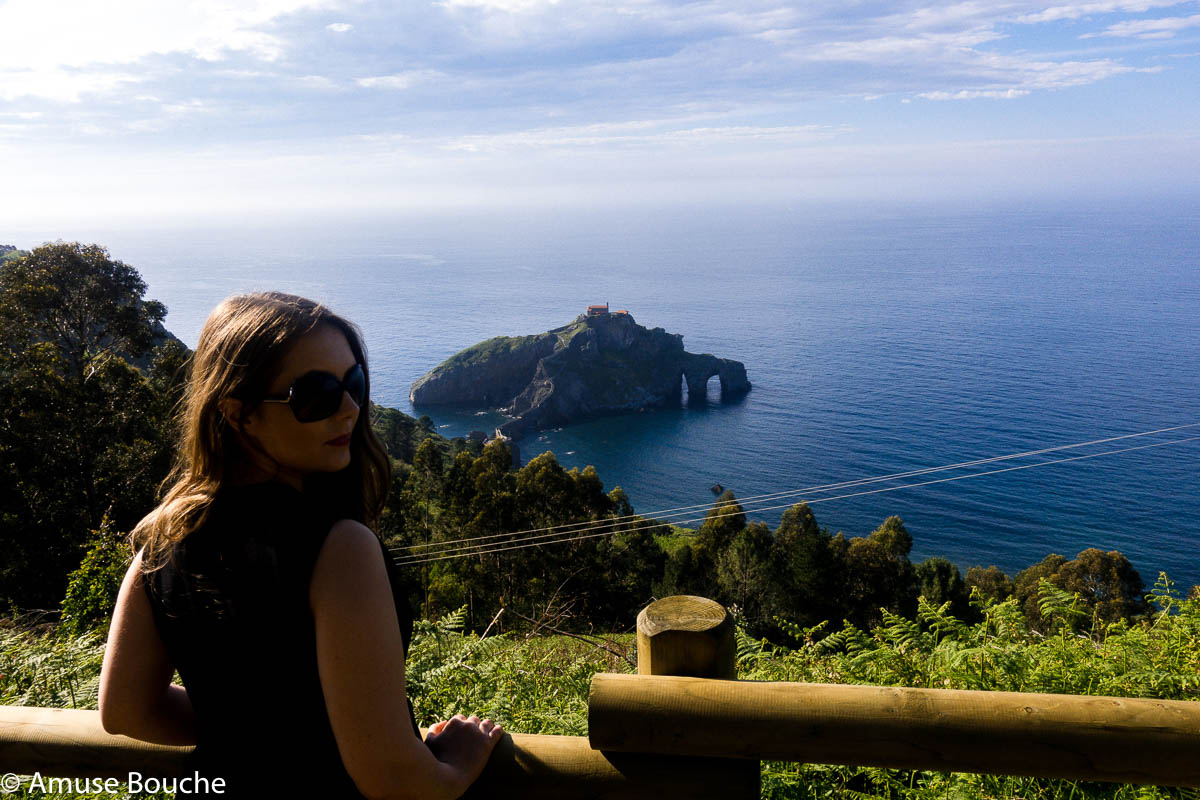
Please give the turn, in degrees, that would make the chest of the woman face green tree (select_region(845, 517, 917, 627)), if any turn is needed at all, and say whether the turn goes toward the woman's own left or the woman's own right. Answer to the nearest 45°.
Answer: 0° — they already face it

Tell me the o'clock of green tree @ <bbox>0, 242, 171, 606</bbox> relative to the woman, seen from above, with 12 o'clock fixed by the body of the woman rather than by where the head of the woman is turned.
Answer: The green tree is roughly at 10 o'clock from the woman.

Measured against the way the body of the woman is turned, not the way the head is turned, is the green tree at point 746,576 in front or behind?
in front

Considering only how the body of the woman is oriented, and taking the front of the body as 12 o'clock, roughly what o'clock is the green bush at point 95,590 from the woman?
The green bush is roughly at 10 o'clock from the woman.

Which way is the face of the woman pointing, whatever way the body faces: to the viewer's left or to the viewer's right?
to the viewer's right

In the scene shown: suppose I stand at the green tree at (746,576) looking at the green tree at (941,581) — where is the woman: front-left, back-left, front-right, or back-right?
back-right

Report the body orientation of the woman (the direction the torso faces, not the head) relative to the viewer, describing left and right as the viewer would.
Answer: facing away from the viewer and to the right of the viewer

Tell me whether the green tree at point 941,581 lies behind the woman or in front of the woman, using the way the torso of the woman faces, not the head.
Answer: in front
